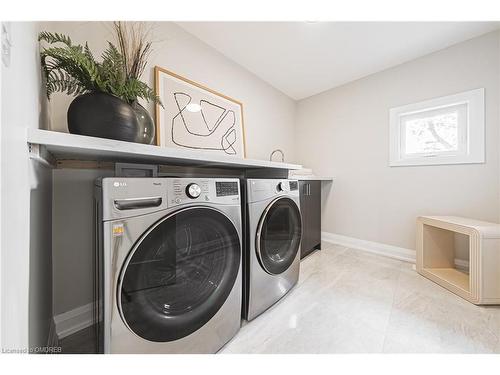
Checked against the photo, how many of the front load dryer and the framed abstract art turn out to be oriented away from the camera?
0

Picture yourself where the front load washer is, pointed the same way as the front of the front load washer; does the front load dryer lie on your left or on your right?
on your left

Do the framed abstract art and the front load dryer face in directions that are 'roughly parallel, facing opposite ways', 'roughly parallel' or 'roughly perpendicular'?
roughly parallel

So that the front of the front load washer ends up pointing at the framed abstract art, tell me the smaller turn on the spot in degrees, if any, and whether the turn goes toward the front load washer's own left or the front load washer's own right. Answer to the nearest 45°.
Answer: approximately 135° to the front load washer's own left

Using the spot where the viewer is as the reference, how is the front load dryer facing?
facing the viewer and to the right of the viewer

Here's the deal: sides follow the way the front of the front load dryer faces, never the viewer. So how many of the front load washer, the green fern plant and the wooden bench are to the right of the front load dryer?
2

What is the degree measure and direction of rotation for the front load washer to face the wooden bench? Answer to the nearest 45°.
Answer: approximately 45° to its left

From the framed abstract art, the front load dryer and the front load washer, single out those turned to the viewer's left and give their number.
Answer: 0

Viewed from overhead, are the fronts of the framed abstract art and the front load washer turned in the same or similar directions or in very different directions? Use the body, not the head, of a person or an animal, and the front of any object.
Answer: same or similar directions

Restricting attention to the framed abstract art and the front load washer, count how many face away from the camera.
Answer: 0
